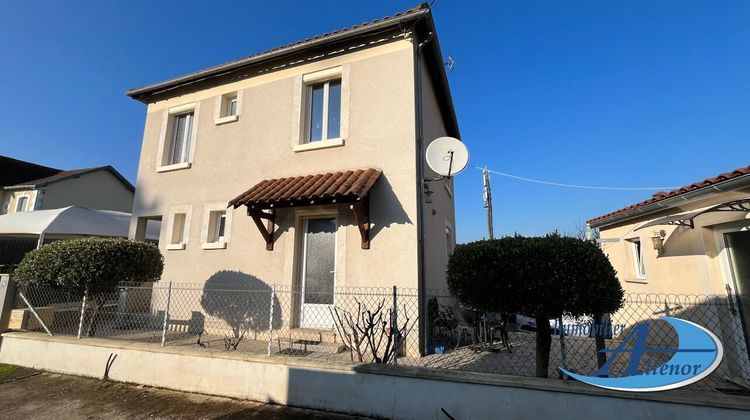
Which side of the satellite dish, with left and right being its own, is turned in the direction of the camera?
front

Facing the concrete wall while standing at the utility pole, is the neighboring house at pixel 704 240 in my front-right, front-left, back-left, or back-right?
front-left

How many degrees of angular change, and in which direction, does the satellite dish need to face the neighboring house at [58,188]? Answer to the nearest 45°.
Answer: approximately 135° to its right

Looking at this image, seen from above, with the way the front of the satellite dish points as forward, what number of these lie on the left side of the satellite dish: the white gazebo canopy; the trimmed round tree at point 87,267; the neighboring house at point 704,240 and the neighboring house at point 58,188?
1

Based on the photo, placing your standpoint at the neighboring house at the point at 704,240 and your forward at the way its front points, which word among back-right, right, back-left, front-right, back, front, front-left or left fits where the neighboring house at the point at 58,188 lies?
front-right

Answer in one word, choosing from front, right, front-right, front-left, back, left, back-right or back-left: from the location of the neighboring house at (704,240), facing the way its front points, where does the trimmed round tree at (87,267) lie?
front

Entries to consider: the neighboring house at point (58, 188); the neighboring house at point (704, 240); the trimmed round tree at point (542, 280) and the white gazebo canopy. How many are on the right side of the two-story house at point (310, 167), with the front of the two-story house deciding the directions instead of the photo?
2

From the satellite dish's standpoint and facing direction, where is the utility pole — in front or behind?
behind

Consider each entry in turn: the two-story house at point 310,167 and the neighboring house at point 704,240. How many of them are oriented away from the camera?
0

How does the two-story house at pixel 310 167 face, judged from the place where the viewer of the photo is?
facing the viewer and to the left of the viewer

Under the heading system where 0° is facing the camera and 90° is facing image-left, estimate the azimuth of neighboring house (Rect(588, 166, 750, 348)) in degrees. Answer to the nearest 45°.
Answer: approximately 45°
